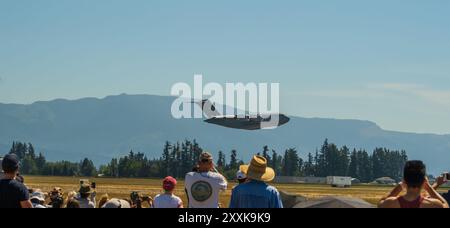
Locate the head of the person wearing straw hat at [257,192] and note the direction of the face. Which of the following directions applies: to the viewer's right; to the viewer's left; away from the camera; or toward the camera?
away from the camera

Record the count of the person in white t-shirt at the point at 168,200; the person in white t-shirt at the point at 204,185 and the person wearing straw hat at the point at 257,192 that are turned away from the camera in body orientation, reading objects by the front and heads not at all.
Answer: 3

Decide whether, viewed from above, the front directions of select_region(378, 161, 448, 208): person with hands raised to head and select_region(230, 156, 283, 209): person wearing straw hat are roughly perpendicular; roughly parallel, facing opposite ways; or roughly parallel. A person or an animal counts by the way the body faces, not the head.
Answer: roughly parallel

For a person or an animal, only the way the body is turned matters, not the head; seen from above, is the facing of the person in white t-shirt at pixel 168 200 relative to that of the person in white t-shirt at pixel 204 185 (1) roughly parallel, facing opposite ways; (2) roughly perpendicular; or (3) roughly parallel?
roughly parallel

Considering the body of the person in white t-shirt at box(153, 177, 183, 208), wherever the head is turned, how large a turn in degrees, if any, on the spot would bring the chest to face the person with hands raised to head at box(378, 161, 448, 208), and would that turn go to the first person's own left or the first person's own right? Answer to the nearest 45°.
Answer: approximately 135° to the first person's own right

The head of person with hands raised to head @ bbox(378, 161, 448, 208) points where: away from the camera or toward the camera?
away from the camera

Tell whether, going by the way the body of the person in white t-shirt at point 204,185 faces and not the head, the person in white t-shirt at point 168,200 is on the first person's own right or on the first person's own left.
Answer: on the first person's own left

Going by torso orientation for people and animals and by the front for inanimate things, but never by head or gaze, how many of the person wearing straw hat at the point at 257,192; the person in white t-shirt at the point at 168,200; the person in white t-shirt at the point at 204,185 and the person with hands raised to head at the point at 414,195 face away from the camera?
4

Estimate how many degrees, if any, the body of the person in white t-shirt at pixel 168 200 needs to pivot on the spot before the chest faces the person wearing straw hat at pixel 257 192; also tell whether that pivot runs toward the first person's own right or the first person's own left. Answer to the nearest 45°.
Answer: approximately 135° to the first person's own right

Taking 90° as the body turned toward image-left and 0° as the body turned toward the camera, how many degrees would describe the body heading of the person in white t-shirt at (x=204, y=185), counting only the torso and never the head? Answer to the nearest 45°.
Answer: approximately 180°

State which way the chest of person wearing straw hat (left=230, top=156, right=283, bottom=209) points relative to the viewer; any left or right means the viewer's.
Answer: facing away from the viewer

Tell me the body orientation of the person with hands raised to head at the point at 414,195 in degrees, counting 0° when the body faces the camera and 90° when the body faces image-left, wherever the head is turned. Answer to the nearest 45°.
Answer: approximately 180°

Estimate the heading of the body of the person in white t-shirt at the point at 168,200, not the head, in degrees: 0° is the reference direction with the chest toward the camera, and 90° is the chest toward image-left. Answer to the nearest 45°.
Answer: approximately 180°
